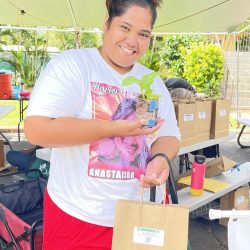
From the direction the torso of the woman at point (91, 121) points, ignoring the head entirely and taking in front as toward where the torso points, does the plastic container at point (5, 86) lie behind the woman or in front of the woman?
behind

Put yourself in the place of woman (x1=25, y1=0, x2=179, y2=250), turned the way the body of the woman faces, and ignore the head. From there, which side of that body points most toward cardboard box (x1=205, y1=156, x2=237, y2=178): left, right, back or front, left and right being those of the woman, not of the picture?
left

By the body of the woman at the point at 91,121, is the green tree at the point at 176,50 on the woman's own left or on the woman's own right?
on the woman's own left

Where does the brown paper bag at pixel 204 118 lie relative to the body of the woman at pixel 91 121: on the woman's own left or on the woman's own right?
on the woman's own left

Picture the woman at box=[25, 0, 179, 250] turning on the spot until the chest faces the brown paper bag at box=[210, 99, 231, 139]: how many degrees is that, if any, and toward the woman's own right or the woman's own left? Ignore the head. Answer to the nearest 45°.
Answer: approximately 90° to the woman's own left

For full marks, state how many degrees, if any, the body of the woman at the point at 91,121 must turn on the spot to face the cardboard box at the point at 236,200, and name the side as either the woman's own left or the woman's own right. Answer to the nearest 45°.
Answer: approximately 90° to the woman's own left
